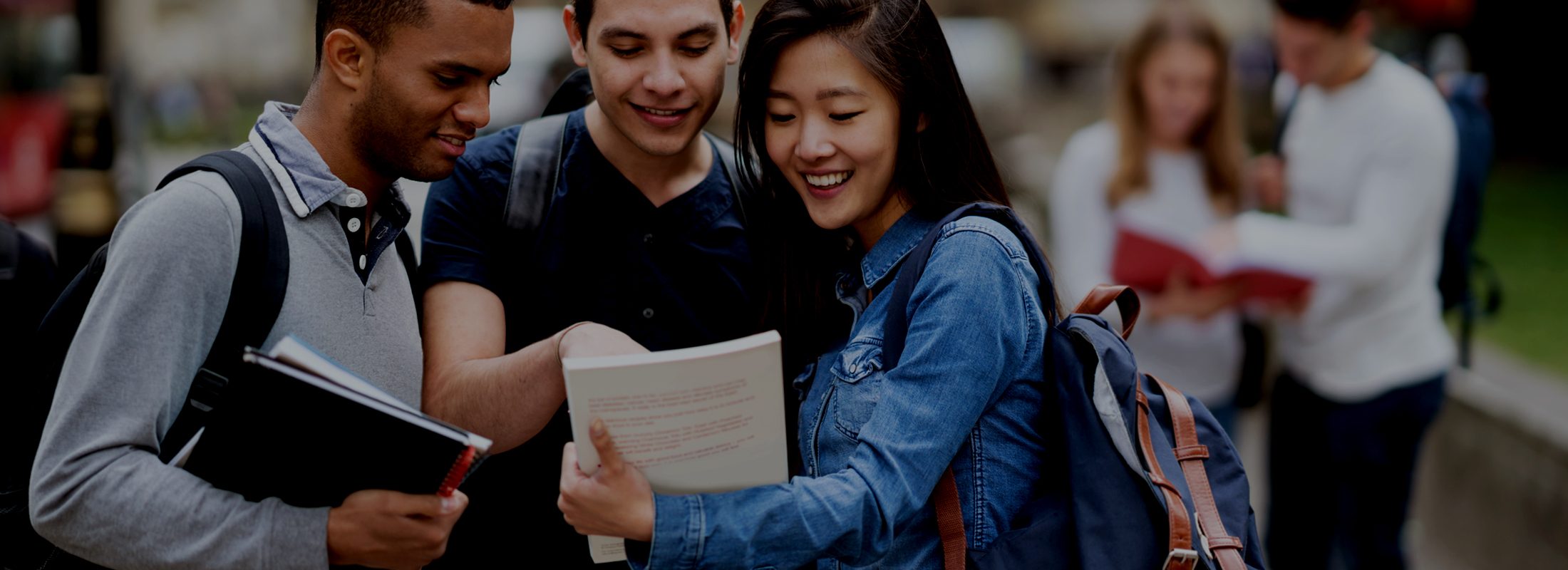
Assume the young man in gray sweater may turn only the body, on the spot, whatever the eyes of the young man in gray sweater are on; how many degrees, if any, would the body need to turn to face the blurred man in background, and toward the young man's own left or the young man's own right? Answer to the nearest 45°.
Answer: approximately 45° to the young man's own left

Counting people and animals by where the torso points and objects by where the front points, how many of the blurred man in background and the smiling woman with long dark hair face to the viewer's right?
0

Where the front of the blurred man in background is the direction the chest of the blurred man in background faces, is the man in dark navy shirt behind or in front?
in front

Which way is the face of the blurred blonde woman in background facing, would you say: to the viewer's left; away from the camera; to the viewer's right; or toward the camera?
toward the camera

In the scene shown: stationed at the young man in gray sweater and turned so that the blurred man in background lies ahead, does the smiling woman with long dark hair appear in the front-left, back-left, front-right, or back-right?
front-right

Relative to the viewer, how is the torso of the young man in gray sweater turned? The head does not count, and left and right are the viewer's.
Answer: facing the viewer and to the right of the viewer

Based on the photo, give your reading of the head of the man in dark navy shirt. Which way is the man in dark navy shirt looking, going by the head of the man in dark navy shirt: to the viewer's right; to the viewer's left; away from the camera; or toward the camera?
toward the camera

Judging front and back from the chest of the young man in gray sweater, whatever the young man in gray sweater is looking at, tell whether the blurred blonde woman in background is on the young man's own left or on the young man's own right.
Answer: on the young man's own left

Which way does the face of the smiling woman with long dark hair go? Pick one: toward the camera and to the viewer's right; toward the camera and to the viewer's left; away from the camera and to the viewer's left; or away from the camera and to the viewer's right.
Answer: toward the camera and to the viewer's left

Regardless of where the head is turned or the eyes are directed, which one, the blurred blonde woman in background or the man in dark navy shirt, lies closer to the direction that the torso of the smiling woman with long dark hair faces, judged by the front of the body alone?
the man in dark navy shirt

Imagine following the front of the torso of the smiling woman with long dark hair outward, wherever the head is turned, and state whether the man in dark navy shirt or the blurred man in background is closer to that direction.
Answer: the man in dark navy shirt

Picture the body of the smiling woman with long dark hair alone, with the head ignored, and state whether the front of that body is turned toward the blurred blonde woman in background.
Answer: no

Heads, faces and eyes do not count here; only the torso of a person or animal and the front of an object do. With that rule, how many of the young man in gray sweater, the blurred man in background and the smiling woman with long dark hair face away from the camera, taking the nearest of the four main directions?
0

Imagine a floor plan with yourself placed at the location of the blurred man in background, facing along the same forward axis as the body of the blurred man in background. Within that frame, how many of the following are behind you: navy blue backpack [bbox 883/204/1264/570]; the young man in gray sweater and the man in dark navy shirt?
0

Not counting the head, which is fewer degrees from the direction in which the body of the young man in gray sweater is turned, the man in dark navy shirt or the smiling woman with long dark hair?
the smiling woman with long dark hair

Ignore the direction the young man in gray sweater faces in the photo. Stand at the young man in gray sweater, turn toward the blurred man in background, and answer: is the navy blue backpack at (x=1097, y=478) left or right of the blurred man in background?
right

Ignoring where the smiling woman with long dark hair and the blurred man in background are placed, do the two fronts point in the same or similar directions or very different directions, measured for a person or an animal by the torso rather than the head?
same or similar directions

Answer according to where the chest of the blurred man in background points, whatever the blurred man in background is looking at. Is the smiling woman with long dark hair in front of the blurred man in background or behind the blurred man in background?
in front

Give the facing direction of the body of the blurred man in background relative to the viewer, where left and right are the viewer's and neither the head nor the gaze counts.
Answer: facing the viewer and to the left of the viewer
